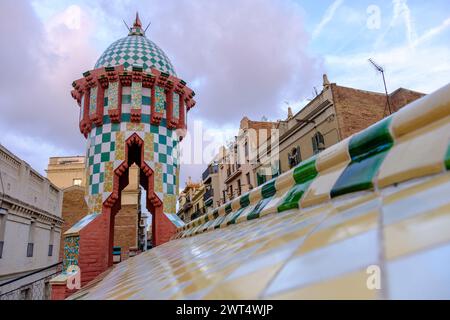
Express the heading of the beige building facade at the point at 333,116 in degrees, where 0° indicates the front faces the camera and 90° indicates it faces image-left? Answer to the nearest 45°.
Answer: approximately 45°

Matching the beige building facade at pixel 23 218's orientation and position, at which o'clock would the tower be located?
The tower is roughly at 1 o'clock from the beige building facade.

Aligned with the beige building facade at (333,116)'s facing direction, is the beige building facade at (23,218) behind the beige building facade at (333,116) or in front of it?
in front
